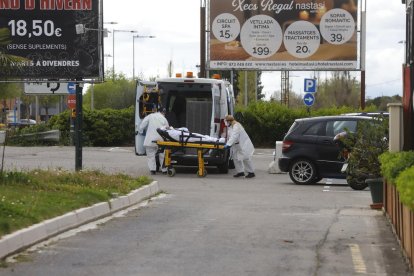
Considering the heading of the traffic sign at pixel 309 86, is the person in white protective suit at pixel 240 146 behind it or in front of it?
in front

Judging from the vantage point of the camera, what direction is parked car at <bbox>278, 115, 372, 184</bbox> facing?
facing to the right of the viewer

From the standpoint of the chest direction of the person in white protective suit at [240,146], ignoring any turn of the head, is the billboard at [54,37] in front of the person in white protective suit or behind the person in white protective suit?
in front

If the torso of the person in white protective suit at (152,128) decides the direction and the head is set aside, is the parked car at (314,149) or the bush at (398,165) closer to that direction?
the parked car

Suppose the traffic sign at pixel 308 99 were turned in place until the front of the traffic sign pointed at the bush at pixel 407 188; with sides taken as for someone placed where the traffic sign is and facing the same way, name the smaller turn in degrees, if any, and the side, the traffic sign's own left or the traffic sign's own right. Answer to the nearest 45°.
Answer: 0° — it already faces it

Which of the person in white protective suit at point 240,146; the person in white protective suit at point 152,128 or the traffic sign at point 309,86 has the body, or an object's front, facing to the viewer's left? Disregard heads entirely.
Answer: the person in white protective suit at point 240,146

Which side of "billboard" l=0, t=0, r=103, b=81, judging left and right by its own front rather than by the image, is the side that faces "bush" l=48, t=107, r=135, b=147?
back

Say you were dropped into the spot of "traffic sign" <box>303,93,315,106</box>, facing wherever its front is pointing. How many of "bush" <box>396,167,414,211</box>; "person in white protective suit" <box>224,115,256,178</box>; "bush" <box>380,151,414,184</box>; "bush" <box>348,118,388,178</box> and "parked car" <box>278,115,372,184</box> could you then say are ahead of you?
5

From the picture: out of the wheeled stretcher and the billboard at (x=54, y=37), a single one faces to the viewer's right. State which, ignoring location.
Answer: the wheeled stretcher

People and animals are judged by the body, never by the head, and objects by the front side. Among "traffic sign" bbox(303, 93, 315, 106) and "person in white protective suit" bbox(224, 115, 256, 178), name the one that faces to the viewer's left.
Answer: the person in white protective suit

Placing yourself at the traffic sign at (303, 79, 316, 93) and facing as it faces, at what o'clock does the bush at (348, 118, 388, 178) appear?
The bush is roughly at 12 o'clock from the traffic sign.

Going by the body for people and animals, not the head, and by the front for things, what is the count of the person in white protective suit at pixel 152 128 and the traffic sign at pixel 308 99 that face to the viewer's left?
0

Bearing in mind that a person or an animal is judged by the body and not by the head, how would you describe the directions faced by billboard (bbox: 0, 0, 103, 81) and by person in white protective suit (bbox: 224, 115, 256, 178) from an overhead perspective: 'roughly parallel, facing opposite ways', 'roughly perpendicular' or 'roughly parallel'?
roughly perpendicular

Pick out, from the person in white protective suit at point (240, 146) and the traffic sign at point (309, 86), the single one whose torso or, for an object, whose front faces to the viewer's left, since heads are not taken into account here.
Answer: the person in white protective suit

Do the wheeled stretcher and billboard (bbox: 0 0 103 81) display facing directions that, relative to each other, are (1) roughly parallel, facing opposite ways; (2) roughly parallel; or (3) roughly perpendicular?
roughly perpendicular
